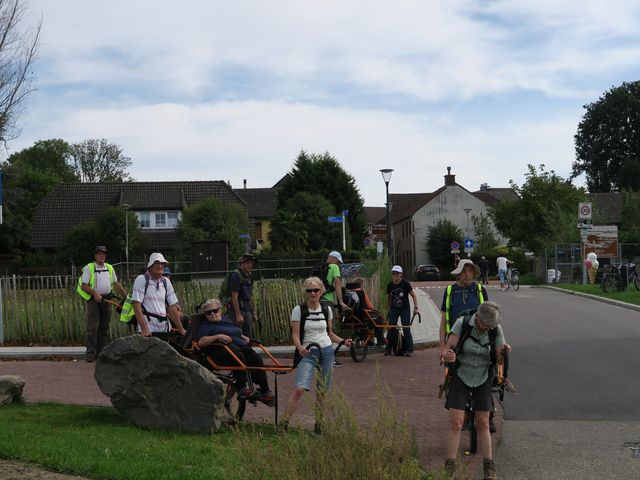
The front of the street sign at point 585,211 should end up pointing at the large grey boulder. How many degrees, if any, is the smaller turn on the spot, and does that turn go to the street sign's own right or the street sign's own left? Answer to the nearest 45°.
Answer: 0° — it already faces it

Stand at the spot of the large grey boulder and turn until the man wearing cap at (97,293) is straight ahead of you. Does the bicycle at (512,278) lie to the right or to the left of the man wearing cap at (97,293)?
right

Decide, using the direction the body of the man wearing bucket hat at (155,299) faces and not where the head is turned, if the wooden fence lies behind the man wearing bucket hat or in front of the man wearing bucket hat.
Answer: behind

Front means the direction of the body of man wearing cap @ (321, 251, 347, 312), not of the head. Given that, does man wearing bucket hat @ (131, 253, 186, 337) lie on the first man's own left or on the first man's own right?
on the first man's own right

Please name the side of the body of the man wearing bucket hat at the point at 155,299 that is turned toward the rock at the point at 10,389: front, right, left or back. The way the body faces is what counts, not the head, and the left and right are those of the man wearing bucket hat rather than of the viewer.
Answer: right

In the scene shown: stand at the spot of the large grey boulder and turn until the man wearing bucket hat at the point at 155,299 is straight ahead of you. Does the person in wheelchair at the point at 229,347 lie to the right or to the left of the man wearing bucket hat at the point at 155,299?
right

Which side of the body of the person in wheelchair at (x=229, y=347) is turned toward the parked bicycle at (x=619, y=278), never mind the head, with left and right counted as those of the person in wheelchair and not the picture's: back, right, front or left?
left
